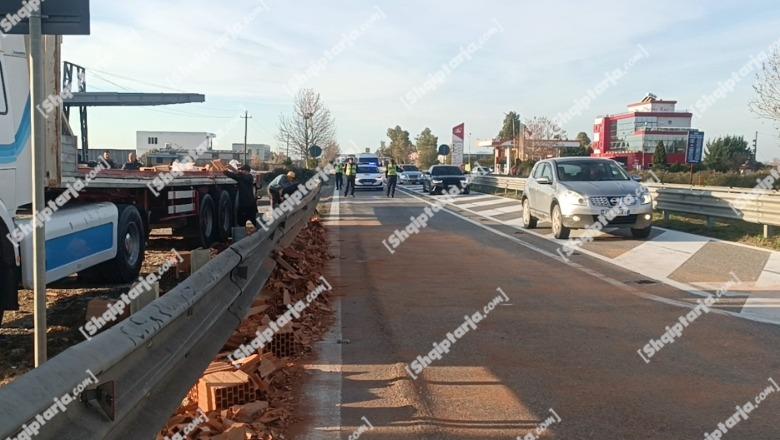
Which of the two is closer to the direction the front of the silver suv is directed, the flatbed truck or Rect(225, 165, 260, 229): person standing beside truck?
the flatbed truck

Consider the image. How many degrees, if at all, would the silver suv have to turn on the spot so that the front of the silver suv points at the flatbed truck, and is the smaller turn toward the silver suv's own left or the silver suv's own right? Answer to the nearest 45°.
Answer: approximately 90° to the silver suv's own right

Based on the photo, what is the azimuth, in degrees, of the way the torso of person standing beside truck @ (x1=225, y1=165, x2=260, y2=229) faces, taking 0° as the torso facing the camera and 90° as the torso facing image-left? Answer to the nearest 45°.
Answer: approximately 90°

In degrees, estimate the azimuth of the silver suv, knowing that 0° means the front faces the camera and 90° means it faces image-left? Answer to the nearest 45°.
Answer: approximately 315°

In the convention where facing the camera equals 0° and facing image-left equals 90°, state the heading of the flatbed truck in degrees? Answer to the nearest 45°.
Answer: approximately 45°

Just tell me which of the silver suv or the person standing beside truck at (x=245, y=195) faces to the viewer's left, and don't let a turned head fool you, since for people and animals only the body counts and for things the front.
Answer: the person standing beside truck
